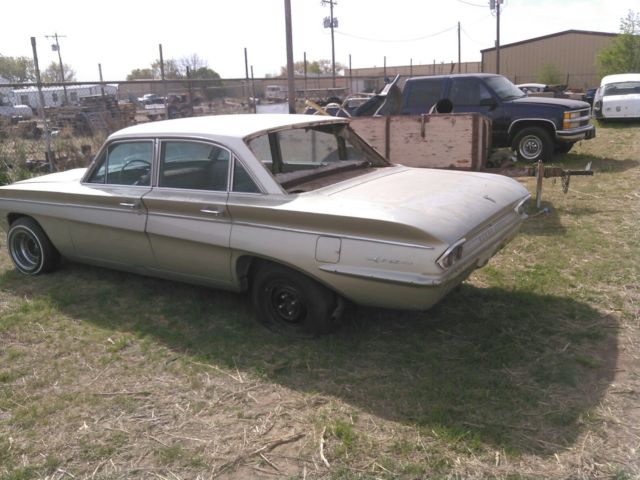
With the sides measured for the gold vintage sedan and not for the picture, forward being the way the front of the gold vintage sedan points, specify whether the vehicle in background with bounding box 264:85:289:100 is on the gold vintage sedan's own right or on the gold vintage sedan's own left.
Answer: on the gold vintage sedan's own right

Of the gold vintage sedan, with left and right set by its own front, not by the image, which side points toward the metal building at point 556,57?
right

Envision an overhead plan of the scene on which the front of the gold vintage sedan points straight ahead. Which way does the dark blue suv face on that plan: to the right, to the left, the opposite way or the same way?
the opposite way

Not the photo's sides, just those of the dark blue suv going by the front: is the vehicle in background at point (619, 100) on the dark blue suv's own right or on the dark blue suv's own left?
on the dark blue suv's own left

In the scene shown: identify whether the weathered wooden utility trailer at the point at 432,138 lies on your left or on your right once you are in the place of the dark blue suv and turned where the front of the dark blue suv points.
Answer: on your right

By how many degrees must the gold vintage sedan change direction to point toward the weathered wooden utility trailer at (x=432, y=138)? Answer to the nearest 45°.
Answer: approximately 90° to its right

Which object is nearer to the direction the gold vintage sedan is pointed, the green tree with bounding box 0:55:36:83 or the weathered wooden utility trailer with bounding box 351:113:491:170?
the green tree

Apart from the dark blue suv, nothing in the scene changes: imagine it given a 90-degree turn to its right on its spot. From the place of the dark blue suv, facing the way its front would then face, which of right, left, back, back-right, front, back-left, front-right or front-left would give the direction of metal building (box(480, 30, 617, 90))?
back-right

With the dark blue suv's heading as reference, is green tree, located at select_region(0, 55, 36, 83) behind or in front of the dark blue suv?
behind

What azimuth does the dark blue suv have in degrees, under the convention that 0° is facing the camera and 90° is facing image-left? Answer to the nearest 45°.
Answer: approximately 315°

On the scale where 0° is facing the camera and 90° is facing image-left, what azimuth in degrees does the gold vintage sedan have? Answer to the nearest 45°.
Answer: approximately 135°
